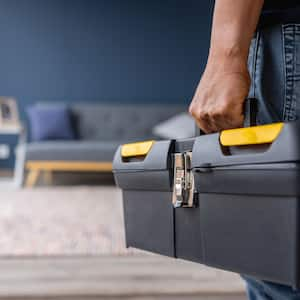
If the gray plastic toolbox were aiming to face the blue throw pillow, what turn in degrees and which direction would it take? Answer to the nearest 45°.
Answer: approximately 135° to its right

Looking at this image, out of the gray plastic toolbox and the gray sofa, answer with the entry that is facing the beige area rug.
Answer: the gray sofa

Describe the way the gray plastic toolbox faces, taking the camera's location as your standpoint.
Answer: facing the viewer and to the left of the viewer

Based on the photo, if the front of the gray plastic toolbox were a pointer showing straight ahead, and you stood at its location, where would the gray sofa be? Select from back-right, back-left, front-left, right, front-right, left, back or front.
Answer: back-right

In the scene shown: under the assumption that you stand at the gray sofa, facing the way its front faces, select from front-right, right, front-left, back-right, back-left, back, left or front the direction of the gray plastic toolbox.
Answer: front

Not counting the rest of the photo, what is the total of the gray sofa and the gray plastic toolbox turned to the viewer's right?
0

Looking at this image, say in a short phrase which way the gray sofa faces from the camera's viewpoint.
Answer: facing the viewer

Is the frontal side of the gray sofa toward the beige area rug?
yes
